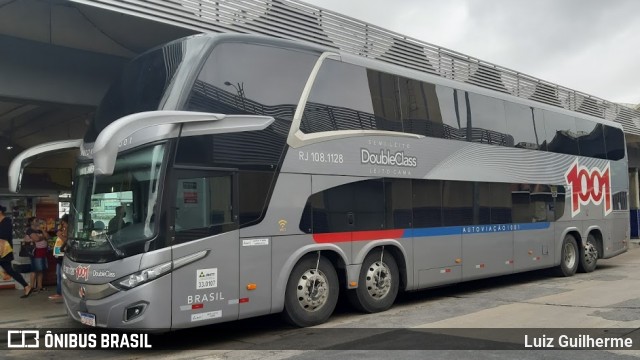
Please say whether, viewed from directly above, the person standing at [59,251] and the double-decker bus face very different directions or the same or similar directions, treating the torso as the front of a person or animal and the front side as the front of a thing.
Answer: same or similar directions

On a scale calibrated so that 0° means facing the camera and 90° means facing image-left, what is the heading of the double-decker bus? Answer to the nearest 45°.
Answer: approximately 45°

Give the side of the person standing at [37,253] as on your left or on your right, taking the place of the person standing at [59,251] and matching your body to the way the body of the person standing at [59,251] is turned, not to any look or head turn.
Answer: on your right

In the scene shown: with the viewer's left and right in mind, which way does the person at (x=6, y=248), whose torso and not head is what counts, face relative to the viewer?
facing to the left of the viewer
